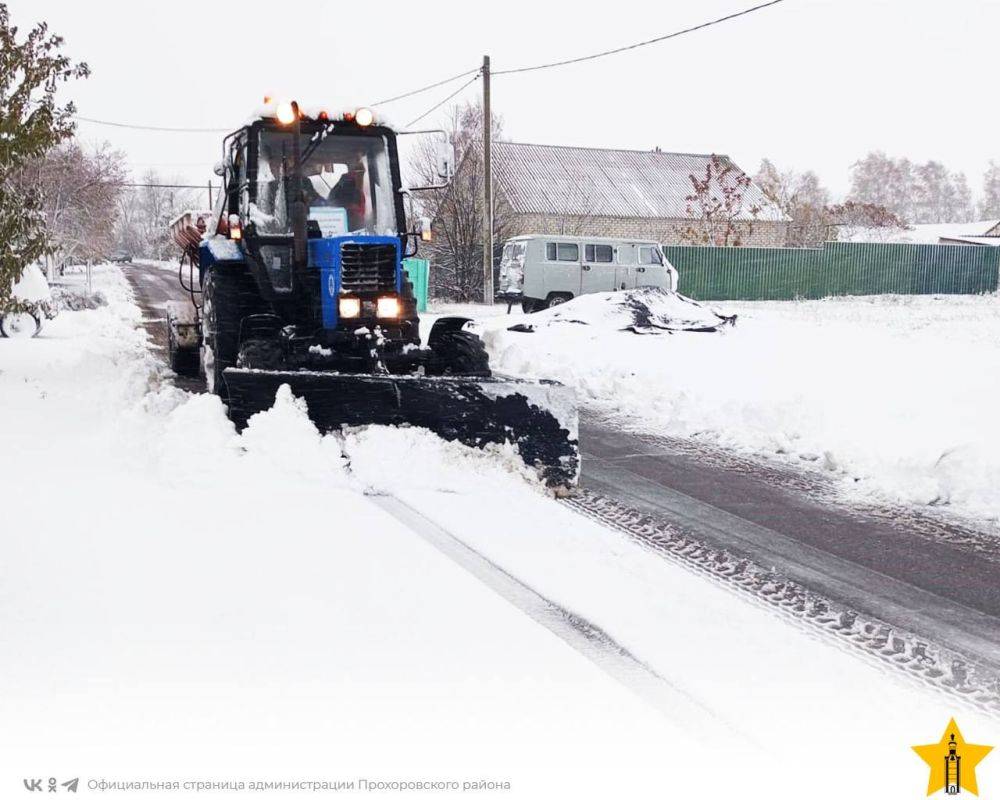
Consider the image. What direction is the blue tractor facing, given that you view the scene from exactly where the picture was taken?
facing the viewer and to the right of the viewer

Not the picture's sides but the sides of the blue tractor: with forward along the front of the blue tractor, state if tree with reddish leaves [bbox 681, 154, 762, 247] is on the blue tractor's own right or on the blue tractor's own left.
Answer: on the blue tractor's own left

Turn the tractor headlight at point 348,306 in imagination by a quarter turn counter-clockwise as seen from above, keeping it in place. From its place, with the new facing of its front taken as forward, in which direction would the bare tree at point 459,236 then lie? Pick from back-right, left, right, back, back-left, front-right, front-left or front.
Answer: left

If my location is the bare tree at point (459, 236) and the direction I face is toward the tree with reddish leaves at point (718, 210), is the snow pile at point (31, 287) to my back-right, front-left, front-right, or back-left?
back-right

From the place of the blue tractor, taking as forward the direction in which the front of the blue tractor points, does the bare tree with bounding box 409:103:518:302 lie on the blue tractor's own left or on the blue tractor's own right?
on the blue tractor's own left

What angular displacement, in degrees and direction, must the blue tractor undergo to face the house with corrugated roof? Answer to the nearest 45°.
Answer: approximately 135° to its left

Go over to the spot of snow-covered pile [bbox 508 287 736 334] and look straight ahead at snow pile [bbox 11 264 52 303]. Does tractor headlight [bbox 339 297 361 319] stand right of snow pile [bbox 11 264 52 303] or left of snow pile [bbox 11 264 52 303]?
left

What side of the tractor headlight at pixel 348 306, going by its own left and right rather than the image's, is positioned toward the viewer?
front
